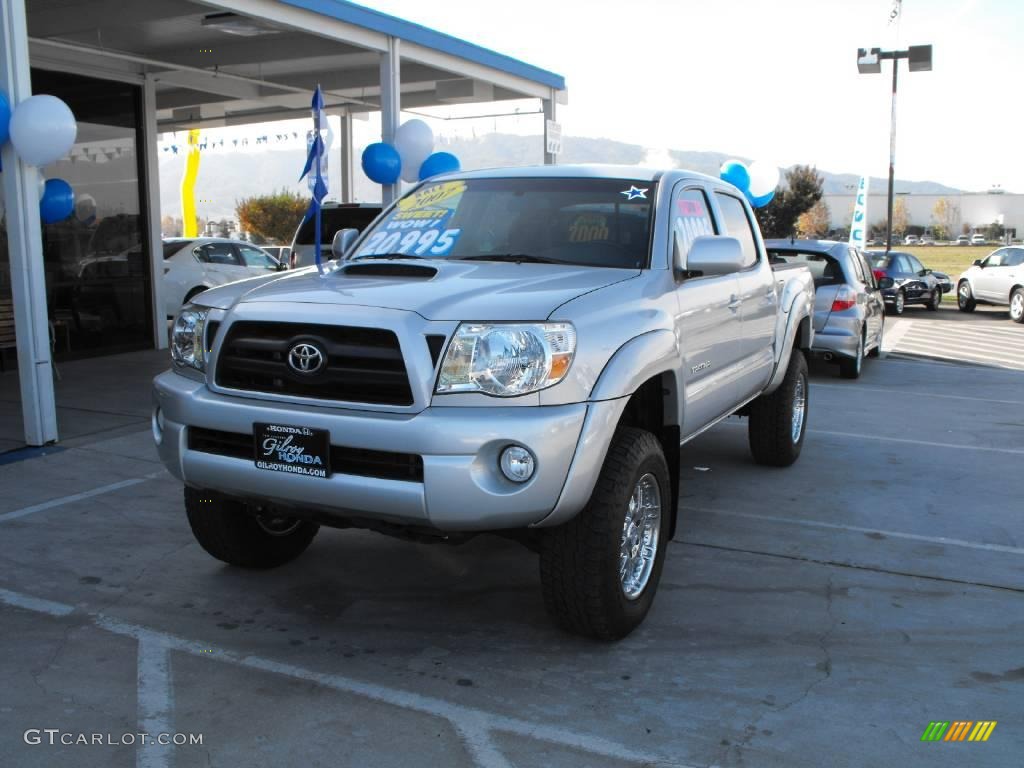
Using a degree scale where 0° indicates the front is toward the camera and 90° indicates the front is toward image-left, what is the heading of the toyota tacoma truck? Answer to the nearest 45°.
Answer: approximately 45°

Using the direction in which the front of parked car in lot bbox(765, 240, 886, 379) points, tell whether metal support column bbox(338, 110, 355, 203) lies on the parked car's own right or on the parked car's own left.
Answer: on the parked car's own left

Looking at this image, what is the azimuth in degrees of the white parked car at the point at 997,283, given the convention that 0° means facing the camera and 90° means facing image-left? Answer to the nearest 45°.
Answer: approximately 135°

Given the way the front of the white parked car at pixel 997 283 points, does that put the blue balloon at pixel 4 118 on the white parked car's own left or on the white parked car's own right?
on the white parked car's own left

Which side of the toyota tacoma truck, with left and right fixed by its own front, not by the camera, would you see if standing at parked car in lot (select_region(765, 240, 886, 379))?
back

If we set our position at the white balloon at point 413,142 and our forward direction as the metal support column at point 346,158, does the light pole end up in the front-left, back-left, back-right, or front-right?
front-right

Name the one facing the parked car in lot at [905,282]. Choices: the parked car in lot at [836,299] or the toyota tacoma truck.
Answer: the parked car in lot at [836,299]

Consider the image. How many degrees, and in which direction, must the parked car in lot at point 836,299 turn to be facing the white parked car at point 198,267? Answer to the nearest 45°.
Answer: approximately 90° to its left

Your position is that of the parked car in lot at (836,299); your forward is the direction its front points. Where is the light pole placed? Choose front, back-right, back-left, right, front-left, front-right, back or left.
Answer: front

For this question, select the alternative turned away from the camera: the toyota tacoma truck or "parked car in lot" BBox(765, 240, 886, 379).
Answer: the parked car in lot

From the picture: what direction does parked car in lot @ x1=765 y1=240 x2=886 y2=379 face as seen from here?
away from the camera
